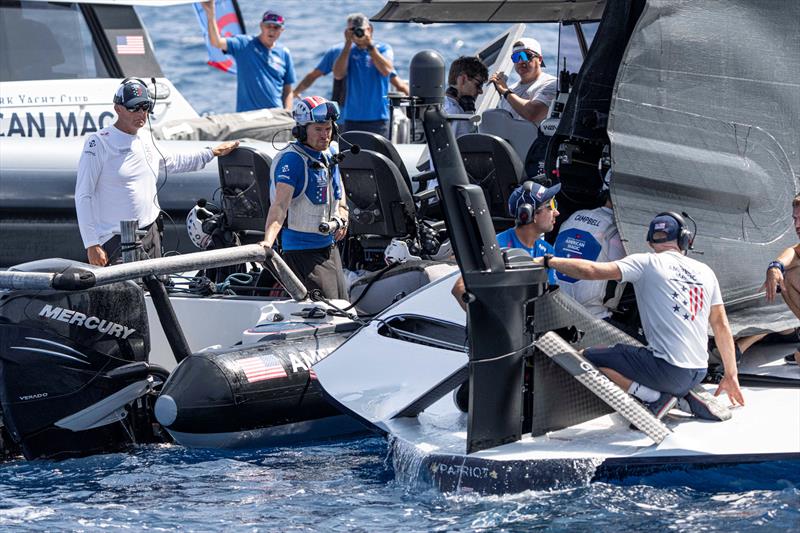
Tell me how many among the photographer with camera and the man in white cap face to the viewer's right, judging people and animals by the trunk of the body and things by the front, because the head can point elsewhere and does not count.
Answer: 0

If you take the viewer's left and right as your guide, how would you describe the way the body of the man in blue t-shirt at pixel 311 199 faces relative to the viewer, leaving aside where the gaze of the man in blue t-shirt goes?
facing the viewer and to the right of the viewer

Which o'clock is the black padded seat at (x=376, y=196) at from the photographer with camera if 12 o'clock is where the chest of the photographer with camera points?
The black padded seat is roughly at 12 o'clock from the photographer with camera.

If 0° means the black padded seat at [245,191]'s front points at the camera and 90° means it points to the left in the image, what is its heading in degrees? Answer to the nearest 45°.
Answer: approximately 225°

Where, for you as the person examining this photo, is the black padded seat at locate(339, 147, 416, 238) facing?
facing away from the viewer and to the right of the viewer

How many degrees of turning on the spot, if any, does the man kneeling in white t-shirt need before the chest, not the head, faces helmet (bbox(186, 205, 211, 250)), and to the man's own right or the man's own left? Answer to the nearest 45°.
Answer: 0° — they already face it

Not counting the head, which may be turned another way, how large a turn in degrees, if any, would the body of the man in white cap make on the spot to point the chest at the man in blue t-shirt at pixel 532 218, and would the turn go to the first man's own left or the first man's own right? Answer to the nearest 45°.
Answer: approximately 45° to the first man's own left

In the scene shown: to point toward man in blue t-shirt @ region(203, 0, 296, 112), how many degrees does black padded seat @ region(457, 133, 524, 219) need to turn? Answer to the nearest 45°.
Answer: approximately 90° to its left

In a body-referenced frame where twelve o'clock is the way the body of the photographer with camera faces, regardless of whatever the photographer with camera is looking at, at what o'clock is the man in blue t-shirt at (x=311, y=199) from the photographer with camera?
The man in blue t-shirt is roughly at 12 o'clock from the photographer with camera.

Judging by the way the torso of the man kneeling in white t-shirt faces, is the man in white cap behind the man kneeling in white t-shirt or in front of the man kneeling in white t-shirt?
in front
